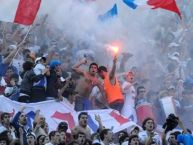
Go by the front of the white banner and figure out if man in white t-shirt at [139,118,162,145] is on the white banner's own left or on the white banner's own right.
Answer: on the white banner's own left

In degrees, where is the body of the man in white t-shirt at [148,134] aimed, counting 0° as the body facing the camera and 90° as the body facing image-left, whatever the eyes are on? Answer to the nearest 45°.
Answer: approximately 315°

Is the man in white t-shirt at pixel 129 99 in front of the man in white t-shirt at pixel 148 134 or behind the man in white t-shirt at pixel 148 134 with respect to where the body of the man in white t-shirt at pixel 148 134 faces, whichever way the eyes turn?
behind

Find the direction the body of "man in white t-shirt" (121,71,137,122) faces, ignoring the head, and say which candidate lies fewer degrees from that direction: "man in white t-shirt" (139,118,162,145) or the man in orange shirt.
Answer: the man in white t-shirt

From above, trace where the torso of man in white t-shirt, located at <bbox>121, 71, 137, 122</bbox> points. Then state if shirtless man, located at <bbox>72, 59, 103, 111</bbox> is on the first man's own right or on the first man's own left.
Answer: on the first man's own right

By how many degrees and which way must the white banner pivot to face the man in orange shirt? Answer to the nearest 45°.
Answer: approximately 135° to its left
